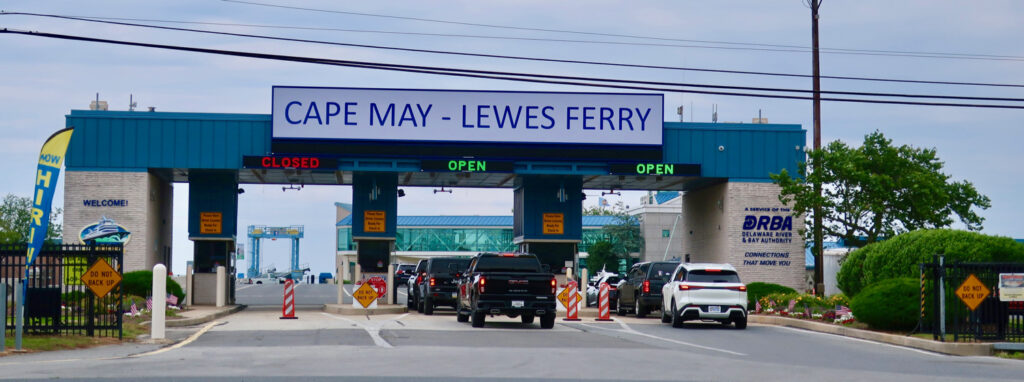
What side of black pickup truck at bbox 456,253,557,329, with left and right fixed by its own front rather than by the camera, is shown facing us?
back

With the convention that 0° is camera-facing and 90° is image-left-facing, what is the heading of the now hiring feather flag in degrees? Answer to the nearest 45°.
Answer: approximately 0°

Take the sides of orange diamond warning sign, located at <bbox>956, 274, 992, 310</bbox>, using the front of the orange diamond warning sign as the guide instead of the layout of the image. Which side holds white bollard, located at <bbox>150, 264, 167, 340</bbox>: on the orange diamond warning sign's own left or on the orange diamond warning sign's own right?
on the orange diamond warning sign's own right

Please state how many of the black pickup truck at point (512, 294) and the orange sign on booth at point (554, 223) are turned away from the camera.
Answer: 1

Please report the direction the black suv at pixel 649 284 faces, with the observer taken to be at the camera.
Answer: facing away from the viewer and to the left of the viewer
